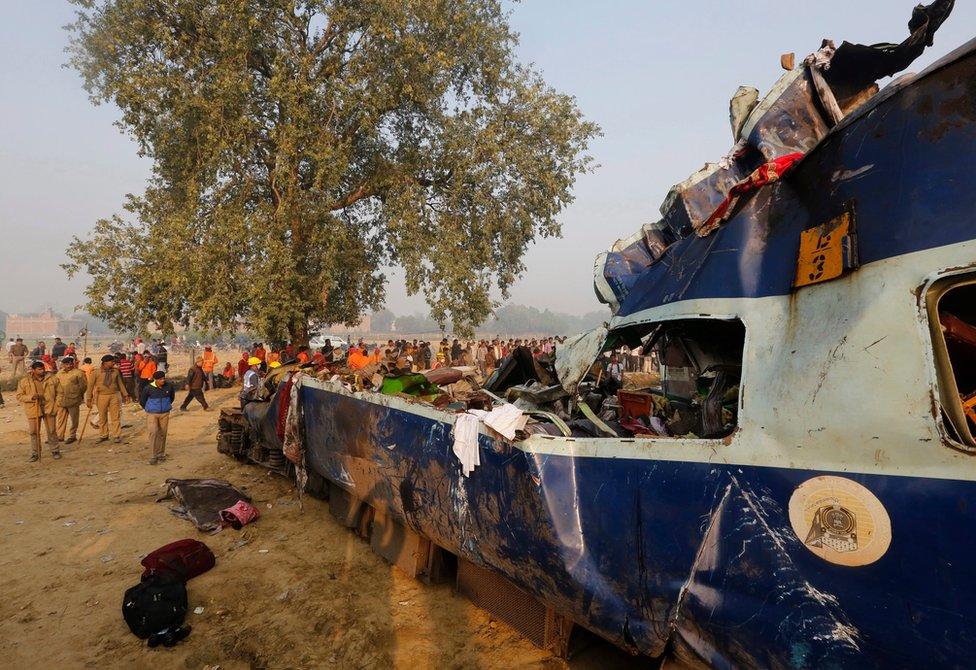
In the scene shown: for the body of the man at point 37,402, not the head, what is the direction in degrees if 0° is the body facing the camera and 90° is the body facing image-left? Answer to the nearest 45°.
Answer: approximately 0°

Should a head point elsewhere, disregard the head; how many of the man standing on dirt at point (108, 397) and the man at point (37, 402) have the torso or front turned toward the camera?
2

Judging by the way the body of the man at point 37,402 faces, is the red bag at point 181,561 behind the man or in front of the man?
in front

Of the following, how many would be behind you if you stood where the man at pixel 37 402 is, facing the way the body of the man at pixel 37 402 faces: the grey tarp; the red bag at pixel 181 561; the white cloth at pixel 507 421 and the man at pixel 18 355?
1

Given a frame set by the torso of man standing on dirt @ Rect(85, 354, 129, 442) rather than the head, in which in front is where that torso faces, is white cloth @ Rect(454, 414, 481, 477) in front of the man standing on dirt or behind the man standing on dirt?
in front

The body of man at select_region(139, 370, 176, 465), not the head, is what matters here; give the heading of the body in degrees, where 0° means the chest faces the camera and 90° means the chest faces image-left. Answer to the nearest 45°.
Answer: approximately 0°

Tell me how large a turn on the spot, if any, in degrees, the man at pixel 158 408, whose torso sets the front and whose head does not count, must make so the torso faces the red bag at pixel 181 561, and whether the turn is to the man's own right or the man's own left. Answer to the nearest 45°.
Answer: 0° — they already face it
